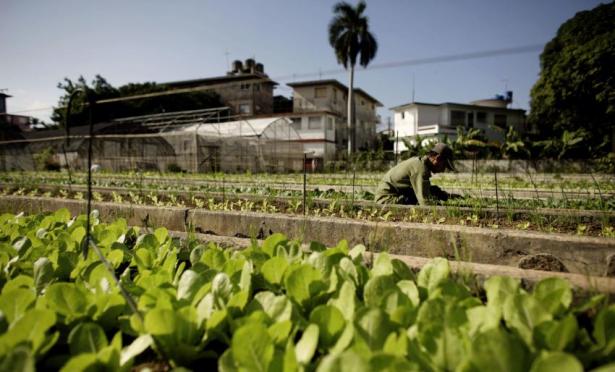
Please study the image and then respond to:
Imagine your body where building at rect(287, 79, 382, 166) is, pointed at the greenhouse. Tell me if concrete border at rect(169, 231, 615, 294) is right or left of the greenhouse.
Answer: left

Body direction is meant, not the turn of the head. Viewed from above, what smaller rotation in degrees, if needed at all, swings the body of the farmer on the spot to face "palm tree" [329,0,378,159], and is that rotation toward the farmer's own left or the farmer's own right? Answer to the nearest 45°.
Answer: approximately 90° to the farmer's own left

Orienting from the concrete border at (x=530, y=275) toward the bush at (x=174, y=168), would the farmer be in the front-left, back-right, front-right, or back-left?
front-right

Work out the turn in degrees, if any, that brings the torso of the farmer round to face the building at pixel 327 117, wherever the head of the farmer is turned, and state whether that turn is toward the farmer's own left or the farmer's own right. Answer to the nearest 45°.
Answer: approximately 90° to the farmer's own left

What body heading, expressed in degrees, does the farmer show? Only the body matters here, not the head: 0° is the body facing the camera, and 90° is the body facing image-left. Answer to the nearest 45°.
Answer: approximately 270°

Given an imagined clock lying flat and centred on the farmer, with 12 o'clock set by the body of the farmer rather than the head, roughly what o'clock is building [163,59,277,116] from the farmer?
The building is roughly at 8 o'clock from the farmer.

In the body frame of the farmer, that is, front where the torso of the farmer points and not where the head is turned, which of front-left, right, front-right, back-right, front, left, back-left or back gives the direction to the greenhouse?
back-left

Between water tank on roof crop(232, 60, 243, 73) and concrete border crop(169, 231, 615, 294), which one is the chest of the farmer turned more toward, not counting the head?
the concrete border

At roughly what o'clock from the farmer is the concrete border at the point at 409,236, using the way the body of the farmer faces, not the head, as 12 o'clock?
The concrete border is roughly at 3 o'clock from the farmer.

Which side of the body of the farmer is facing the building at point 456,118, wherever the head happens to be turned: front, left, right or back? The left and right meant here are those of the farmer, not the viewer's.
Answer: left

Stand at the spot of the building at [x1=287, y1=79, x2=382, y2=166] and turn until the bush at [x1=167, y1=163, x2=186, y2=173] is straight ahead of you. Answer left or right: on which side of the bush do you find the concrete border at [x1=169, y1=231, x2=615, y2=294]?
left
